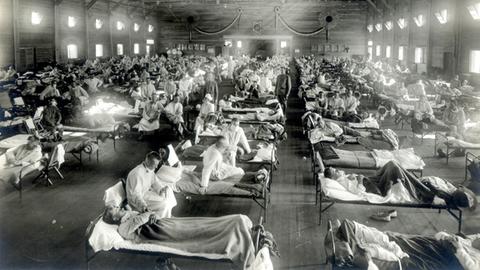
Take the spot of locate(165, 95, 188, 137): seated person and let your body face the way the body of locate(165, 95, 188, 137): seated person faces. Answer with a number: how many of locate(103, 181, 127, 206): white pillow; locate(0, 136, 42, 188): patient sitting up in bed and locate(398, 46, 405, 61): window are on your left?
1

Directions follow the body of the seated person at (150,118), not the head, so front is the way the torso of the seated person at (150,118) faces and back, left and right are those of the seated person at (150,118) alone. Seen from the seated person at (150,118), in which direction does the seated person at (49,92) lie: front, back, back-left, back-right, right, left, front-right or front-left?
right

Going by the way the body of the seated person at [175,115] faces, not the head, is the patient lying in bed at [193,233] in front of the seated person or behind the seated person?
in front

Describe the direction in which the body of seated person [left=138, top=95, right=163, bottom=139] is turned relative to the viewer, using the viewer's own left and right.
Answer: facing the viewer and to the left of the viewer
